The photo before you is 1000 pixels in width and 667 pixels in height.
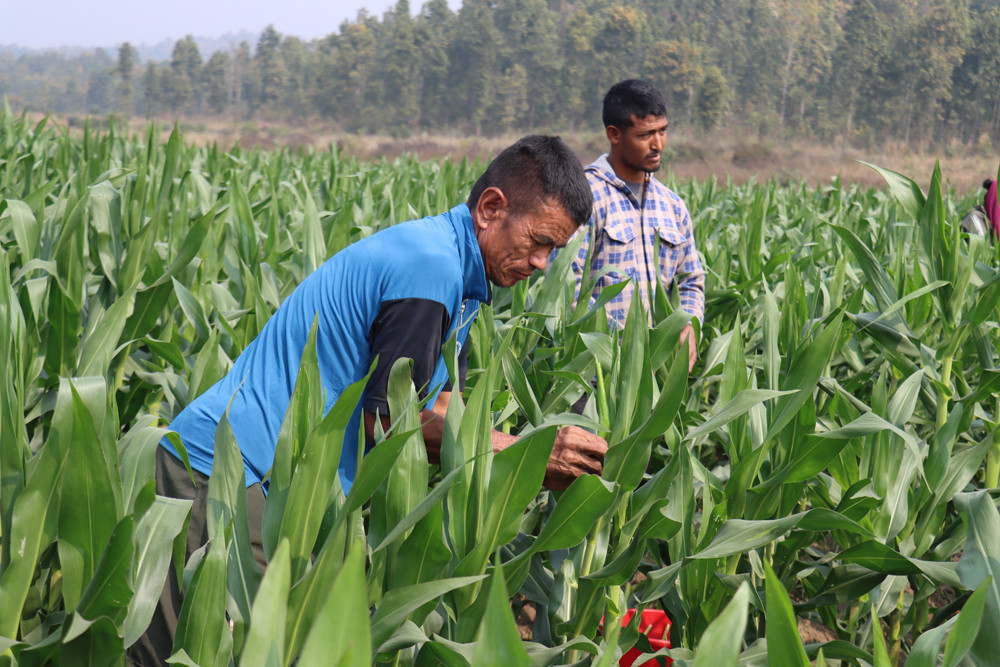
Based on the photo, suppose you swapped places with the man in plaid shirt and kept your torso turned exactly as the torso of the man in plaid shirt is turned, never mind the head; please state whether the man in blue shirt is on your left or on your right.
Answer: on your right

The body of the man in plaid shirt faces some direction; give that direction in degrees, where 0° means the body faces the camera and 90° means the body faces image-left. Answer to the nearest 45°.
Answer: approximately 315°

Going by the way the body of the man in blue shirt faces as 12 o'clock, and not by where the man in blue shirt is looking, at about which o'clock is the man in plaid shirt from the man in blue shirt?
The man in plaid shirt is roughly at 10 o'clock from the man in blue shirt.

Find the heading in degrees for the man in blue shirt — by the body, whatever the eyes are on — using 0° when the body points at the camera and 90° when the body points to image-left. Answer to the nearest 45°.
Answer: approximately 270°

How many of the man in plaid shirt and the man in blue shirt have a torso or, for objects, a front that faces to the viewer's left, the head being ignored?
0
